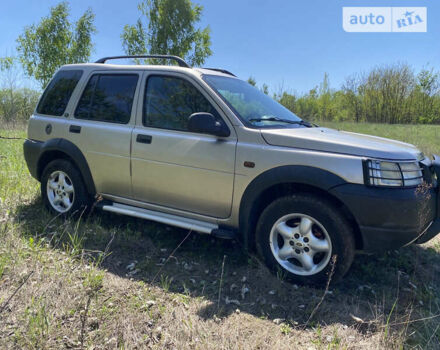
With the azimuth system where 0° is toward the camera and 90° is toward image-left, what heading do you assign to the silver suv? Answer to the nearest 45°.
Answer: approximately 315°

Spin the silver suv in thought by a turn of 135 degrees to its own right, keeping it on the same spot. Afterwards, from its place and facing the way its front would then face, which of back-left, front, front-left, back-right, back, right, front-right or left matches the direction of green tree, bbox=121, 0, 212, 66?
right
